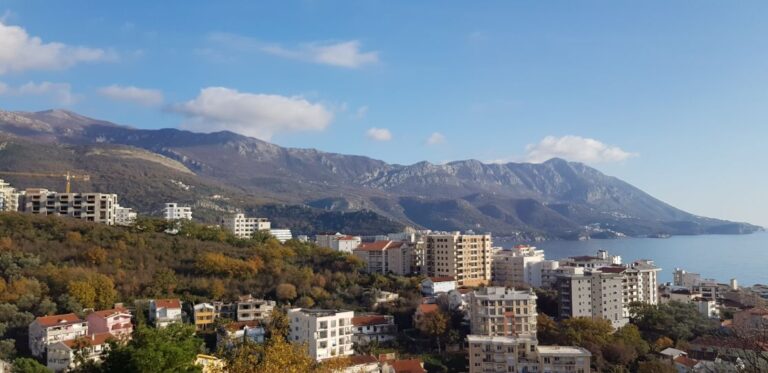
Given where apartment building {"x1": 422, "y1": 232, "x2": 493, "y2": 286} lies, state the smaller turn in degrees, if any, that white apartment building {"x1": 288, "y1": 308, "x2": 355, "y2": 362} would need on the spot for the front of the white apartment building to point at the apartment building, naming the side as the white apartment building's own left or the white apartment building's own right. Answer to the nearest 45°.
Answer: approximately 90° to the white apartment building's own left

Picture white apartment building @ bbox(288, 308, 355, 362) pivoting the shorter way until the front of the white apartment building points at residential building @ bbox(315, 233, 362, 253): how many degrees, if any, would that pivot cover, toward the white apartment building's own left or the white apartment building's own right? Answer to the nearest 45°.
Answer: approximately 135° to the white apartment building's own left

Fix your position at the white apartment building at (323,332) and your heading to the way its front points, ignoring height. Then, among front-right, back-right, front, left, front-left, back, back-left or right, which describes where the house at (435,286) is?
left

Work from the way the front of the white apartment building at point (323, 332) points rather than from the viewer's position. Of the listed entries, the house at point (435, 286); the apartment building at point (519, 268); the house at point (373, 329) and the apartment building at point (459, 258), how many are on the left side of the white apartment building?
4

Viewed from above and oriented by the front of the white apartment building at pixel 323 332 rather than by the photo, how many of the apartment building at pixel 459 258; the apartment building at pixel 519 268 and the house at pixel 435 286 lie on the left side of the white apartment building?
3

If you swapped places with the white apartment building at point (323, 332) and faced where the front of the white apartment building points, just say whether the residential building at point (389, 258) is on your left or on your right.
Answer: on your left

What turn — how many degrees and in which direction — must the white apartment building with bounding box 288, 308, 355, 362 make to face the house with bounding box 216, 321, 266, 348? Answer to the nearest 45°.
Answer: approximately 135° to its right

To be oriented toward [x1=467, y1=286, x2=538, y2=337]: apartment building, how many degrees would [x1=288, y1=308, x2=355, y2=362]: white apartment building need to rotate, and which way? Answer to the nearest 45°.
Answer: approximately 45° to its left

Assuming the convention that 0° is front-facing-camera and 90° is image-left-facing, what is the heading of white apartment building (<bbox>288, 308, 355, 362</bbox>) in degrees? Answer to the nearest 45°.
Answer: approximately 315°

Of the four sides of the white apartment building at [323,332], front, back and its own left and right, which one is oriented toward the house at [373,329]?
left

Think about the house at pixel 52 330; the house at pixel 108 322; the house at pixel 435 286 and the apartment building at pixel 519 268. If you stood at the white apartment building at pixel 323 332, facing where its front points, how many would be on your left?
2
